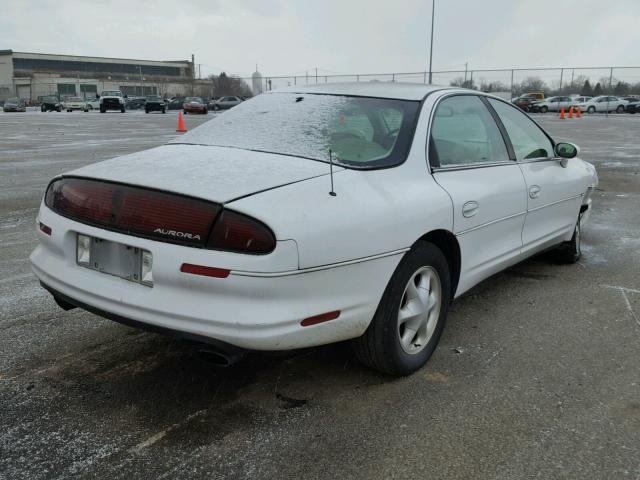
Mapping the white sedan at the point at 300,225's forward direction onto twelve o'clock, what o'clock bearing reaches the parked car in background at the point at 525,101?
The parked car in background is roughly at 11 o'clock from the white sedan.

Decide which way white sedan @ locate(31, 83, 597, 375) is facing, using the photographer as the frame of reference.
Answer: facing away from the viewer and to the right of the viewer

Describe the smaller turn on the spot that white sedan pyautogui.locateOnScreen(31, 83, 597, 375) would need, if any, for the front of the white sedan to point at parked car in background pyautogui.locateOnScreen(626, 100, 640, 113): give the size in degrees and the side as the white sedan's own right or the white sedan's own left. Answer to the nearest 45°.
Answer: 0° — it already faces it

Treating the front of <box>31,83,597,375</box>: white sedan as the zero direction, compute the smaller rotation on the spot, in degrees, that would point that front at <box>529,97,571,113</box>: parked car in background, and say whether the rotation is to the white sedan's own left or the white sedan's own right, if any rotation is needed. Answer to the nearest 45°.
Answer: approximately 45° to the white sedan's own left

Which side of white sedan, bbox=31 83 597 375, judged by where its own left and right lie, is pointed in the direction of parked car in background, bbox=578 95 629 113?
front
